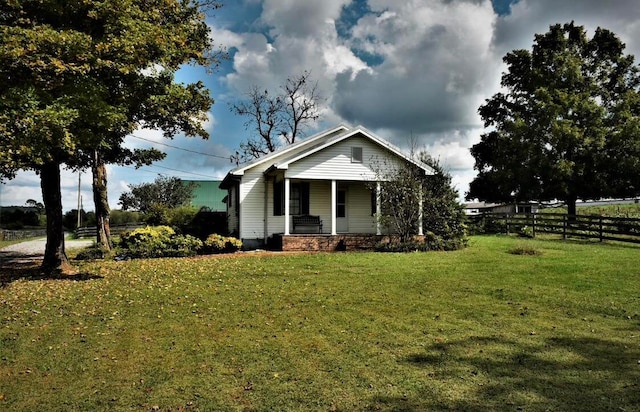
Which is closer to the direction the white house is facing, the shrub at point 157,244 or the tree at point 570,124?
the shrub

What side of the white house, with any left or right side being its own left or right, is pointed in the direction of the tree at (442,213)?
left

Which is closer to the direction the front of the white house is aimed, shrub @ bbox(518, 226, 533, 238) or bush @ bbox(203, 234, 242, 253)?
the bush

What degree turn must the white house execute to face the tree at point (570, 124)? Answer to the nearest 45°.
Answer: approximately 135° to its left

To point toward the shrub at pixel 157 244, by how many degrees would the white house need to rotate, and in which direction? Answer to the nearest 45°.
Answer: approximately 45° to its right

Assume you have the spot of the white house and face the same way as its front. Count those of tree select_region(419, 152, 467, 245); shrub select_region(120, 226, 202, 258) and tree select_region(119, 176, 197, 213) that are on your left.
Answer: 1

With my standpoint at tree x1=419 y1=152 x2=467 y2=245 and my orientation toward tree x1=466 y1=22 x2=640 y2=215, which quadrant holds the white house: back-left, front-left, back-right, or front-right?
back-left

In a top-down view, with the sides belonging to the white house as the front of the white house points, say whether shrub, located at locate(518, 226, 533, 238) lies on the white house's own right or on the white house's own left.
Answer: on the white house's own left

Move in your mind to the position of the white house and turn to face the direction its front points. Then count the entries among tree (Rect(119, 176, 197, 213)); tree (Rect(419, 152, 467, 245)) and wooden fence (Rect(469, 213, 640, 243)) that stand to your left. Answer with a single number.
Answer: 2

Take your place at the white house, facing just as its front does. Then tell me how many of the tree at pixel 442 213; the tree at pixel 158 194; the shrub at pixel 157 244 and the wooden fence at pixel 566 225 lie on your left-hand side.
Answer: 2

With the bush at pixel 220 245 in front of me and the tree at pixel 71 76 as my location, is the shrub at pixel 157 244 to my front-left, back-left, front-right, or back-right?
front-left

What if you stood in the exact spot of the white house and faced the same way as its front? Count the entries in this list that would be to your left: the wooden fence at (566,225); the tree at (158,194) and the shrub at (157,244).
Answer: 1

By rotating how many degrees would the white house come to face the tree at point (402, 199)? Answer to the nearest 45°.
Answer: approximately 90° to its left

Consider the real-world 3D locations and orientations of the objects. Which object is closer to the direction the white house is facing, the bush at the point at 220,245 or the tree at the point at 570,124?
the bush

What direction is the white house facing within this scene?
toward the camera

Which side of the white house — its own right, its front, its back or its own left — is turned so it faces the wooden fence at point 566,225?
left

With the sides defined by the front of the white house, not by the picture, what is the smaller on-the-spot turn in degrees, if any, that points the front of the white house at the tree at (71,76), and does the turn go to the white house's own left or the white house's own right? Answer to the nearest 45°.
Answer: approximately 45° to the white house's own right
